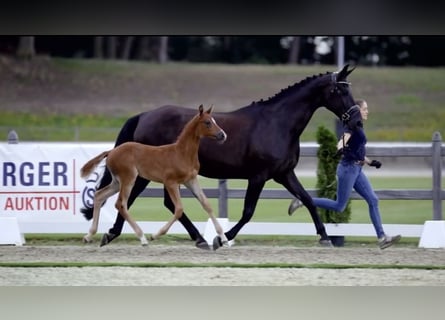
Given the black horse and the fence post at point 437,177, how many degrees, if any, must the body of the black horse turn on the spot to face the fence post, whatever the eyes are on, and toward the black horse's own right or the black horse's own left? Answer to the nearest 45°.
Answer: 0° — it already faces it

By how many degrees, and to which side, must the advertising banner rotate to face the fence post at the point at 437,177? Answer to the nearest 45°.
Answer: approximately 90° to its left

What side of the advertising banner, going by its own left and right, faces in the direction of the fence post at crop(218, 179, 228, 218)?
left

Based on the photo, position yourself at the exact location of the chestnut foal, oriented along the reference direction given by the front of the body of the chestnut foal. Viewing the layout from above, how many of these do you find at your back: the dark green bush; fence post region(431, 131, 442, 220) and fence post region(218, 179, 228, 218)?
0

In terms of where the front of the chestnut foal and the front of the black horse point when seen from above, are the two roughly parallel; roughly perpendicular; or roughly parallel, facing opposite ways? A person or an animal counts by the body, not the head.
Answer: roughly parallel

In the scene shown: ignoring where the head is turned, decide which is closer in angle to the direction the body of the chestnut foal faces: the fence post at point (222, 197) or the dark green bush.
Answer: the dark green bush

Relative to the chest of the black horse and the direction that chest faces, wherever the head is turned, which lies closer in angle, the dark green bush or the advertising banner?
the dark green bush

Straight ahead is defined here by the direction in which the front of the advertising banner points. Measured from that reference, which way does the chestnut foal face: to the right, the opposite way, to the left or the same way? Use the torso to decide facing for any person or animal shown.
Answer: to the left

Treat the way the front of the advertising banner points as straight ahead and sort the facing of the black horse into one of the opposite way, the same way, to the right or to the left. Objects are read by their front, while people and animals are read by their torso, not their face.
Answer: to the left

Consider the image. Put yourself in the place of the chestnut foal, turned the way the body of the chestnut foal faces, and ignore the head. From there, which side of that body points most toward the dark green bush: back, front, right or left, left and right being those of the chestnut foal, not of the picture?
front

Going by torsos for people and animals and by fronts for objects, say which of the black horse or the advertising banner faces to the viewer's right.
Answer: the black horse

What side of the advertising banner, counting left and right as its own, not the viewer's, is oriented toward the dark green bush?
left

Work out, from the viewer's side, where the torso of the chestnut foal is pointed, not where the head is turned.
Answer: to the viewer's right

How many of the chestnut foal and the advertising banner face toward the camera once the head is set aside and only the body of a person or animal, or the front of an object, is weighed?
1

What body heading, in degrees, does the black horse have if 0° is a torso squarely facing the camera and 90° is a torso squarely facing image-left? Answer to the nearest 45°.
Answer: approximately 270°

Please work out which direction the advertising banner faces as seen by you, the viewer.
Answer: facing the viewer
